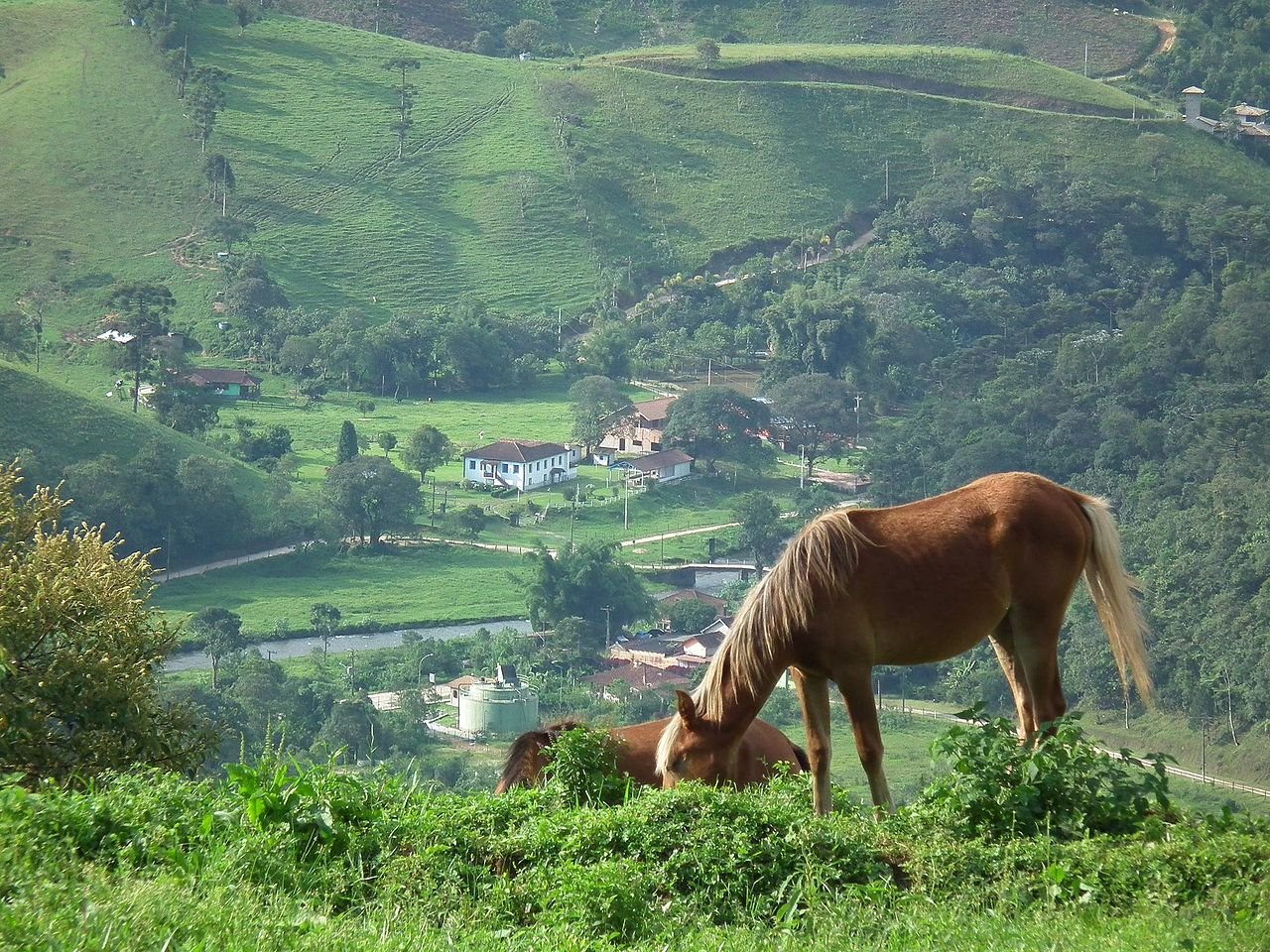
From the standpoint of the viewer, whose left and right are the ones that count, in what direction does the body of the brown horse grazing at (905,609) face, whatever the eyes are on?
facing to the left of the viewer

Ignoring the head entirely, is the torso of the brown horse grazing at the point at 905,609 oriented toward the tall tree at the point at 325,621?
no

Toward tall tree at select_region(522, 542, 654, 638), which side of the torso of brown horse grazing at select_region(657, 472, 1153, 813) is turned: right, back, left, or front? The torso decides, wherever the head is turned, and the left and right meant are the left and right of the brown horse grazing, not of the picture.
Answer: right

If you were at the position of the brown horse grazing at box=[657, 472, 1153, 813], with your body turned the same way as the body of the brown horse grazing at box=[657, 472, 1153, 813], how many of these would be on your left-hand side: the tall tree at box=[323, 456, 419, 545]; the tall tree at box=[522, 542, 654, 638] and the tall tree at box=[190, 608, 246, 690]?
0

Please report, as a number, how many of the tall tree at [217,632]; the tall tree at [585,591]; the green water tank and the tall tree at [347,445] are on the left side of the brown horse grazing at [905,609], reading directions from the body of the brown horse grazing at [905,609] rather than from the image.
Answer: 0

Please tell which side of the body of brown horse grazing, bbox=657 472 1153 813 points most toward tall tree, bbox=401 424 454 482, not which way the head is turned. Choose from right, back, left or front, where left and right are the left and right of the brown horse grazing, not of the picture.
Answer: right

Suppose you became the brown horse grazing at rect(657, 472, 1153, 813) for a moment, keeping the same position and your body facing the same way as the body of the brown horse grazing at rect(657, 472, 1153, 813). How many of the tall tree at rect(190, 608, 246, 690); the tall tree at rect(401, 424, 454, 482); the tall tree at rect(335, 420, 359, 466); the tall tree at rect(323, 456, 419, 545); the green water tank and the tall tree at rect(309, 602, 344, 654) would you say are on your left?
0

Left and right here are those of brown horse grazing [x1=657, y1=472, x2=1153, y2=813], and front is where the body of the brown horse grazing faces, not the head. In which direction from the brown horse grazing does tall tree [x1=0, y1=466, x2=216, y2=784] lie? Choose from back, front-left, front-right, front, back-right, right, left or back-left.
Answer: front
